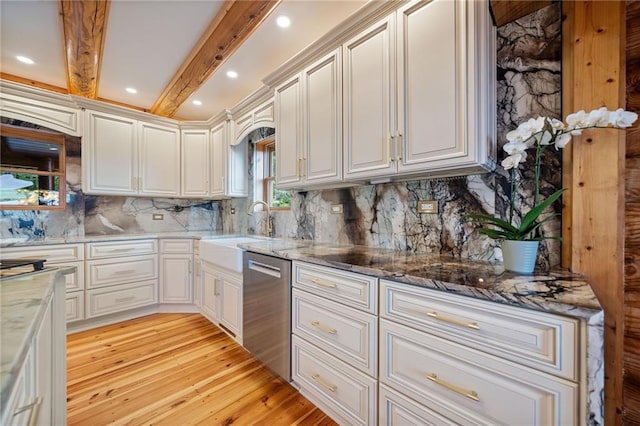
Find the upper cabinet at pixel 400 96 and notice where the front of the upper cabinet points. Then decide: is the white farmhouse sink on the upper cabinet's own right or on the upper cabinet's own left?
on the upper cabinet's own right

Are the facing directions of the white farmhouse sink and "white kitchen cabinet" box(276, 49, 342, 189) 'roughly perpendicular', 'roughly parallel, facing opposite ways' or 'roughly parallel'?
roughly parallel

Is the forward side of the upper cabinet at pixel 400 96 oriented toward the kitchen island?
yes

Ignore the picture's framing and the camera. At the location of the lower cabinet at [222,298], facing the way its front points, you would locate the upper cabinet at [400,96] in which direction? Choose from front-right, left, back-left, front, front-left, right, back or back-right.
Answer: left

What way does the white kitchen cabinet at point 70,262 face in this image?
toward the camera

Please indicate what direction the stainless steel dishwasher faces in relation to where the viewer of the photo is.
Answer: facing the viewer and to the left of the viewer

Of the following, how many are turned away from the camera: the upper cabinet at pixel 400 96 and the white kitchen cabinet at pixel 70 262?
0

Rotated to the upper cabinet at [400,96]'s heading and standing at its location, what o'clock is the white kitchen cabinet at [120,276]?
The white kitchen cabinet is roughly at 2 o'clock from the upper cabinet.

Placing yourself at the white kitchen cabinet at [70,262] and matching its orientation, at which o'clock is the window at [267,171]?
The window is roughly at 10 o'clock from the white kitchen cabinet.

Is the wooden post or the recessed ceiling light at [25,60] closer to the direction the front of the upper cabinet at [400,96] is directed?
the recessed ceiling light

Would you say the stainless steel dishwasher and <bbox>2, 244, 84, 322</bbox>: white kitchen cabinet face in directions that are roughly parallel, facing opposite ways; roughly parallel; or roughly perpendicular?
roughly perpendicular

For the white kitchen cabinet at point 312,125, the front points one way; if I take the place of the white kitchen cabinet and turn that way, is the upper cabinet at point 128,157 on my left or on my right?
on my right
